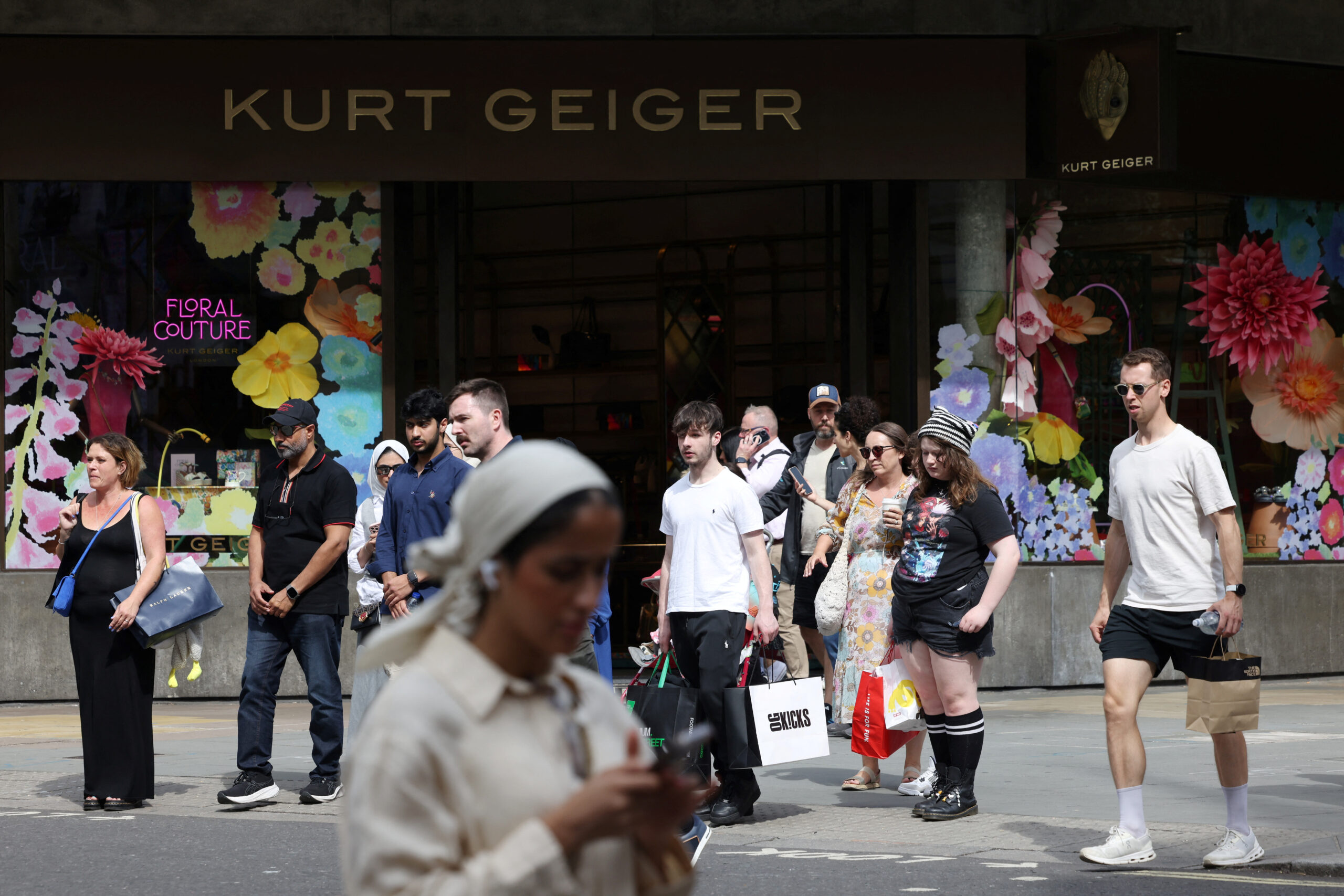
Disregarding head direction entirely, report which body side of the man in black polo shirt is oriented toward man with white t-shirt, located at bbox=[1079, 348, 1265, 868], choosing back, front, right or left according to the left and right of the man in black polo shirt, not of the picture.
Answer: left

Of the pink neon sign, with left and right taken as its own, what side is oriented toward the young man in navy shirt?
front

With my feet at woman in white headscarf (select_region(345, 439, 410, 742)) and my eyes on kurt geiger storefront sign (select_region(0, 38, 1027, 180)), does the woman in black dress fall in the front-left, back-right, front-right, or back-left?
back-left

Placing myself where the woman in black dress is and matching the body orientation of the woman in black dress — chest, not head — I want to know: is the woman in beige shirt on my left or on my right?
on my left

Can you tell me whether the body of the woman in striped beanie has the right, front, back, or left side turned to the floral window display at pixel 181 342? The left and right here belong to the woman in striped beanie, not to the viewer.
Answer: right

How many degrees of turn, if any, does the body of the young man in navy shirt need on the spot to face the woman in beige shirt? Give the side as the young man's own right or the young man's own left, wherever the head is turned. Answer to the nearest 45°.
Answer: approximately 45° to the young man's own left

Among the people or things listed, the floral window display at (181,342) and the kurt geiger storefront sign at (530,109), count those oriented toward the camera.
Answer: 2

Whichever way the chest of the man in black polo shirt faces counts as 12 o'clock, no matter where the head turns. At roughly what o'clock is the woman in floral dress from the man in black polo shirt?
The woman in floral dress is roughly at 8 o'clock from the man in black polo shirt.

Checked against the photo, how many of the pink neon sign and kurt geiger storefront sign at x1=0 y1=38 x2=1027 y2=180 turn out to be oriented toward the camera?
2

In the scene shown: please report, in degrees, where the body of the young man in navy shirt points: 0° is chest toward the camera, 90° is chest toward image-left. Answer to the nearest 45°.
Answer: approximately 45°

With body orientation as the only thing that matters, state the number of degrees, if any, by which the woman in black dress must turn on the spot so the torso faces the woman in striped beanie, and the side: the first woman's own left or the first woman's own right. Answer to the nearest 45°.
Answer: approximately 90° to the first woman's own left

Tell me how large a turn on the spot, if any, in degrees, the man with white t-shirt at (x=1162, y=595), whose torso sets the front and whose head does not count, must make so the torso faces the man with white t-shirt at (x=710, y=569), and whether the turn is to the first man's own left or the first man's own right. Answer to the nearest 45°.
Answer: approximately 45° to the first man's own right

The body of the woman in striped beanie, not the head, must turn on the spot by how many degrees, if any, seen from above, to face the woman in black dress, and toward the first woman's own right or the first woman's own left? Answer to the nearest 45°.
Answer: approximately 45° to the first woman's own right

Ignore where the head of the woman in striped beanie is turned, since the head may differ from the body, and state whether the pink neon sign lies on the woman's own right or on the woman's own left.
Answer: on the woman's own right
